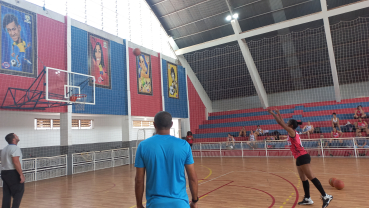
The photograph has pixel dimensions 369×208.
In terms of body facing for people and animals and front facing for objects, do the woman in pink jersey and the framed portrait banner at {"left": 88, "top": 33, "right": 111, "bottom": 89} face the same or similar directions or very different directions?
very different directions

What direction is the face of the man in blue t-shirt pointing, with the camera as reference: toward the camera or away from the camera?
away from the camera

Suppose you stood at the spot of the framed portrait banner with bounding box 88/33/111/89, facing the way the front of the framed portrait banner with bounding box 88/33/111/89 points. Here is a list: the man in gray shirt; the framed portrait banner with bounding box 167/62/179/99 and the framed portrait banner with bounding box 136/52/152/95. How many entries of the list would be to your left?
2

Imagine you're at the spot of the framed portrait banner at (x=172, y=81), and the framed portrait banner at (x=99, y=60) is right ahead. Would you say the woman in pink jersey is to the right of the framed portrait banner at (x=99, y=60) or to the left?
left

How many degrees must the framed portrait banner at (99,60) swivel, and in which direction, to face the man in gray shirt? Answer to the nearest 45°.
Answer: approximately 45° to its right

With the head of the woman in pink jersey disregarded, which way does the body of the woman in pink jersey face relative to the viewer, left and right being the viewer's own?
facing to the left of the viewer

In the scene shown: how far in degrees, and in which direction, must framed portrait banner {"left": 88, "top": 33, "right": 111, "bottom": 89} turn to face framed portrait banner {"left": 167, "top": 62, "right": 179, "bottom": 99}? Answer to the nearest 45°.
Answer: approximately 90° to its left

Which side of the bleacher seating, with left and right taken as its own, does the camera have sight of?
front

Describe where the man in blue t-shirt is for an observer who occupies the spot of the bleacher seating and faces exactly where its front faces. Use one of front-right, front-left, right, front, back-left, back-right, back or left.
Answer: front

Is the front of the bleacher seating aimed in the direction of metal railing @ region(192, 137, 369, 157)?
yes

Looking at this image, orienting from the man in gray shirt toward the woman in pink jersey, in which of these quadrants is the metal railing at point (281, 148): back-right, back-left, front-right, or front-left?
front-left

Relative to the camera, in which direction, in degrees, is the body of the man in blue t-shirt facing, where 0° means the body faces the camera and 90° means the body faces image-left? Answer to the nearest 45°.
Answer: approximately 180°

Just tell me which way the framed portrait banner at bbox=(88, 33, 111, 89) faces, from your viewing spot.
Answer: facing the viewer and to the right of the viewer
